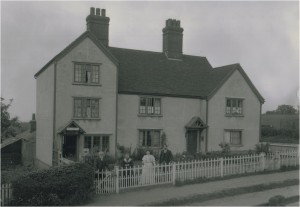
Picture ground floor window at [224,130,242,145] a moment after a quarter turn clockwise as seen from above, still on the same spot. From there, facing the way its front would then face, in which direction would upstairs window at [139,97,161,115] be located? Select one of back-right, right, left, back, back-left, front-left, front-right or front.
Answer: front-left

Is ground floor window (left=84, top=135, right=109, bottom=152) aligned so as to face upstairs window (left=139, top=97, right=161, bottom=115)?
no

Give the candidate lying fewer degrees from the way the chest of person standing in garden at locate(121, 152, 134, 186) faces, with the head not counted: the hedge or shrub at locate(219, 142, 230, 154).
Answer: the hedge

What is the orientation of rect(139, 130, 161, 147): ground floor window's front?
toward the camera

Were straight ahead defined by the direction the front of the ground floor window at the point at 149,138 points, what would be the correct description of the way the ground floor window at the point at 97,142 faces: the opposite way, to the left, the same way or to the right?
the same way

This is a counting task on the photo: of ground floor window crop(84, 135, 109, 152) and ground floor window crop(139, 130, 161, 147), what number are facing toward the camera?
2

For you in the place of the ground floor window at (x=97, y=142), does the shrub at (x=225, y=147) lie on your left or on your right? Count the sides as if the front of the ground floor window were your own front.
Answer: on your left

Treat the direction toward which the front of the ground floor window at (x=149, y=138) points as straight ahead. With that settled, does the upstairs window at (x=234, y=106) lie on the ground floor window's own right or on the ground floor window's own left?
on the ground floor window's own left

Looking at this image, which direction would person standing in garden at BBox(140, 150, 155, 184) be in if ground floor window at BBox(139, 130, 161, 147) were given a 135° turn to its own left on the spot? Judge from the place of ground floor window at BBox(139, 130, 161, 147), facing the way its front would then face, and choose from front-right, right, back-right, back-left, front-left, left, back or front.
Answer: back-right

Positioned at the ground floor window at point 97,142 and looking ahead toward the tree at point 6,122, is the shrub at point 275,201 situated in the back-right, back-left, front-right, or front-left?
back-left

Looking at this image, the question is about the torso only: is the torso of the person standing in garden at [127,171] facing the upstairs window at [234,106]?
no

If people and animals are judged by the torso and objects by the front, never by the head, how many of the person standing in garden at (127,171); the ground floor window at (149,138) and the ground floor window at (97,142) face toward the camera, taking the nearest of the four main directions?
3

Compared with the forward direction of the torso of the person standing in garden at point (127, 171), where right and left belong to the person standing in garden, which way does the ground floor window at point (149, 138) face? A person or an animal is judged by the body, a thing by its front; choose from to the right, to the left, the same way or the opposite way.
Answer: the same way

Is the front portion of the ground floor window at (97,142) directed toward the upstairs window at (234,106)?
no

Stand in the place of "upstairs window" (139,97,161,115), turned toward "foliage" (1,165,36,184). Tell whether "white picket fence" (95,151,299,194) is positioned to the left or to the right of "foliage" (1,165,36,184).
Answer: left

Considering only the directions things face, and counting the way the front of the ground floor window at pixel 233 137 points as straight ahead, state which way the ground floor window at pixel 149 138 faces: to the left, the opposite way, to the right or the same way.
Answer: the same way
